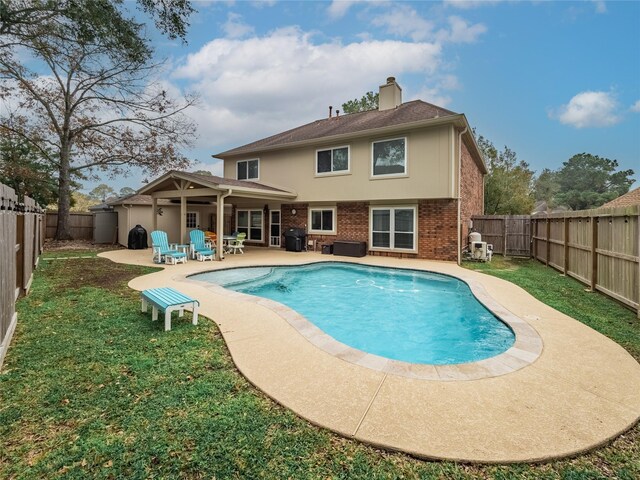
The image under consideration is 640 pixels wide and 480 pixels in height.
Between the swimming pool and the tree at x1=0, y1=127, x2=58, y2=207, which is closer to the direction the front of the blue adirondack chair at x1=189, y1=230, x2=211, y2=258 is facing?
the swimming pool

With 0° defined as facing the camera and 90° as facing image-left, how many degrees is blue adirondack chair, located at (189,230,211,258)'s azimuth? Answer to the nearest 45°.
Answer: approximately 315°

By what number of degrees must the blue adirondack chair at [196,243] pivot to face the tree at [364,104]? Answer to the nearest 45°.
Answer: approximately 90° to its left

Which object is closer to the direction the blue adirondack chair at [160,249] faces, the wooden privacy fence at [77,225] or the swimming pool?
the swimming pool

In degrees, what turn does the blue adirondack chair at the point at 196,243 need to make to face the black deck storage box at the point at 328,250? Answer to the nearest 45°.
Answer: approximately 45° to its left

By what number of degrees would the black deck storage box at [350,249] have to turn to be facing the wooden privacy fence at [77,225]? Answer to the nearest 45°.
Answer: approximately 90° to its right

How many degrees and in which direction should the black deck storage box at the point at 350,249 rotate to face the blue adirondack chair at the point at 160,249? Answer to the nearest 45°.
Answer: approximately 45° to its right
